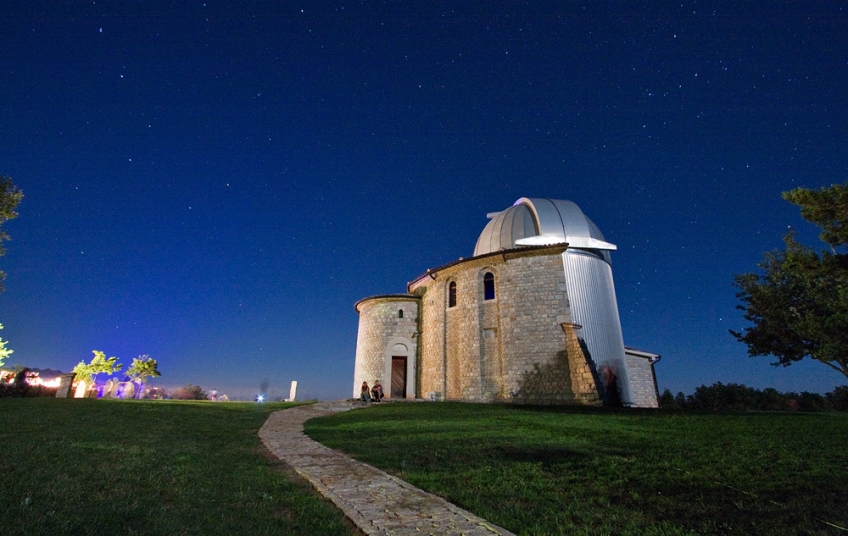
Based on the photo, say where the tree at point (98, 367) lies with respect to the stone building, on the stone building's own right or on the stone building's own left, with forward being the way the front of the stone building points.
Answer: on the stone building's own right

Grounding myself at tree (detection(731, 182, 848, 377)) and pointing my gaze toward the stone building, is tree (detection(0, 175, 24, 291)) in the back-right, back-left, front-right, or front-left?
front-left

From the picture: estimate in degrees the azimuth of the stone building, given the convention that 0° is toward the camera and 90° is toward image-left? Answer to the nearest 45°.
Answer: approximately 0°

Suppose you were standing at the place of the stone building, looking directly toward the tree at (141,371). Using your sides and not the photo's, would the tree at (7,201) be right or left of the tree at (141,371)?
left

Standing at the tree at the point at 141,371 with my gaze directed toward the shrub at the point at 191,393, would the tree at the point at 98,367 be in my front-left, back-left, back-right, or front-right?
back-left

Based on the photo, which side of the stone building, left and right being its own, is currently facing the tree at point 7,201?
right

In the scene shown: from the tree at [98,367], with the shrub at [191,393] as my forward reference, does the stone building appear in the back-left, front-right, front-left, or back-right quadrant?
front-right

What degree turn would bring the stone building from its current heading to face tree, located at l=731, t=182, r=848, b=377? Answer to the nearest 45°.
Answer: approximately 90° to its left

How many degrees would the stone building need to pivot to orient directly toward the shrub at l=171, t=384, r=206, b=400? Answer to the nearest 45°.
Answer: approximately 135° to its right

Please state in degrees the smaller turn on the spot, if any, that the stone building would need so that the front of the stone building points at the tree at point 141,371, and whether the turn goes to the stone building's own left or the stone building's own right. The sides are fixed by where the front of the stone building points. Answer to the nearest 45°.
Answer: approximately 90° to the stone building's own right
